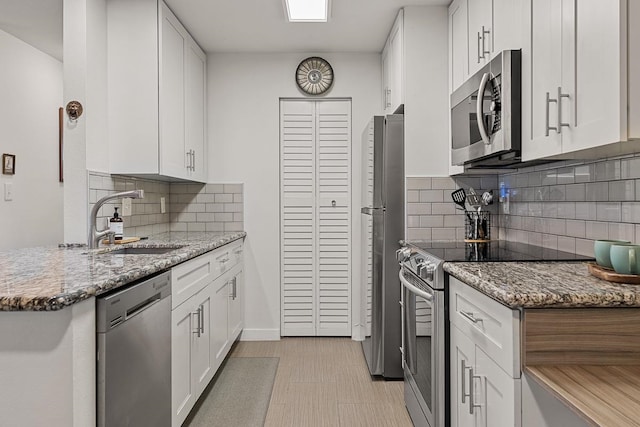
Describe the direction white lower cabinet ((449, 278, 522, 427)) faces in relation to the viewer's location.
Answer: facing the viewer and to the left of the viewer

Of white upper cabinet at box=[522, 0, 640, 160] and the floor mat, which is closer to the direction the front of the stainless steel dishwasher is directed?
the white upper cabinet

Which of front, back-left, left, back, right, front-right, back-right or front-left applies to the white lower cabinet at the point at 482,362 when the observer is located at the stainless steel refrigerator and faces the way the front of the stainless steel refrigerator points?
left

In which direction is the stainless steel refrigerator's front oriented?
to the viewer's left

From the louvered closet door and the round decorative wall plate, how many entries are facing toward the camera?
2

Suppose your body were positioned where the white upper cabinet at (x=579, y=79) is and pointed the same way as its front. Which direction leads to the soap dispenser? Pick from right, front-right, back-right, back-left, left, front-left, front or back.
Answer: front-right

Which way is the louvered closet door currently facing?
toward the camera

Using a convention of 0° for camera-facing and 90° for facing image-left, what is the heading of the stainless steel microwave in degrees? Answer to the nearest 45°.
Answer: approximately 45°

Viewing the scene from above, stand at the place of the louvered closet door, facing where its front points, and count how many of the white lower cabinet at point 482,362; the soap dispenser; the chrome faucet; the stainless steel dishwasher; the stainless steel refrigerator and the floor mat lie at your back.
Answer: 0

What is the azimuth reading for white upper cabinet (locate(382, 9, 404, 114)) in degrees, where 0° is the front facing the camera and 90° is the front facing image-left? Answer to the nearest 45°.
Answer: approximately 90°

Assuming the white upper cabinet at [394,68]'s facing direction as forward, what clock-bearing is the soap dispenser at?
The soap dispenser is roughly at 11 o'clock from the white upper cabinet.

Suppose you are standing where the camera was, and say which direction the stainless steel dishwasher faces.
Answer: facing the viewer and to the right of the viewer

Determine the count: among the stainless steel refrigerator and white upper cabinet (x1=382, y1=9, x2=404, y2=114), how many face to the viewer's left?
2

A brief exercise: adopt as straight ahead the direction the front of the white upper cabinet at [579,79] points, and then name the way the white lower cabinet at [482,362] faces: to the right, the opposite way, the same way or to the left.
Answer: the same way

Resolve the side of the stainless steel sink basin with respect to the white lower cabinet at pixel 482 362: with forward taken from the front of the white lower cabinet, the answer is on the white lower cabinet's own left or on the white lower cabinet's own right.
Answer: on the white lower cabinet's own right

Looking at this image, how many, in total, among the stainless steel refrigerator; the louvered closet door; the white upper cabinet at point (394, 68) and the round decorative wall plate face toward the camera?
2

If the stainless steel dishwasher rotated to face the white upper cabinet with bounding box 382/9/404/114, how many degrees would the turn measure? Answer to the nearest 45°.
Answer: approximately 90° to its left
